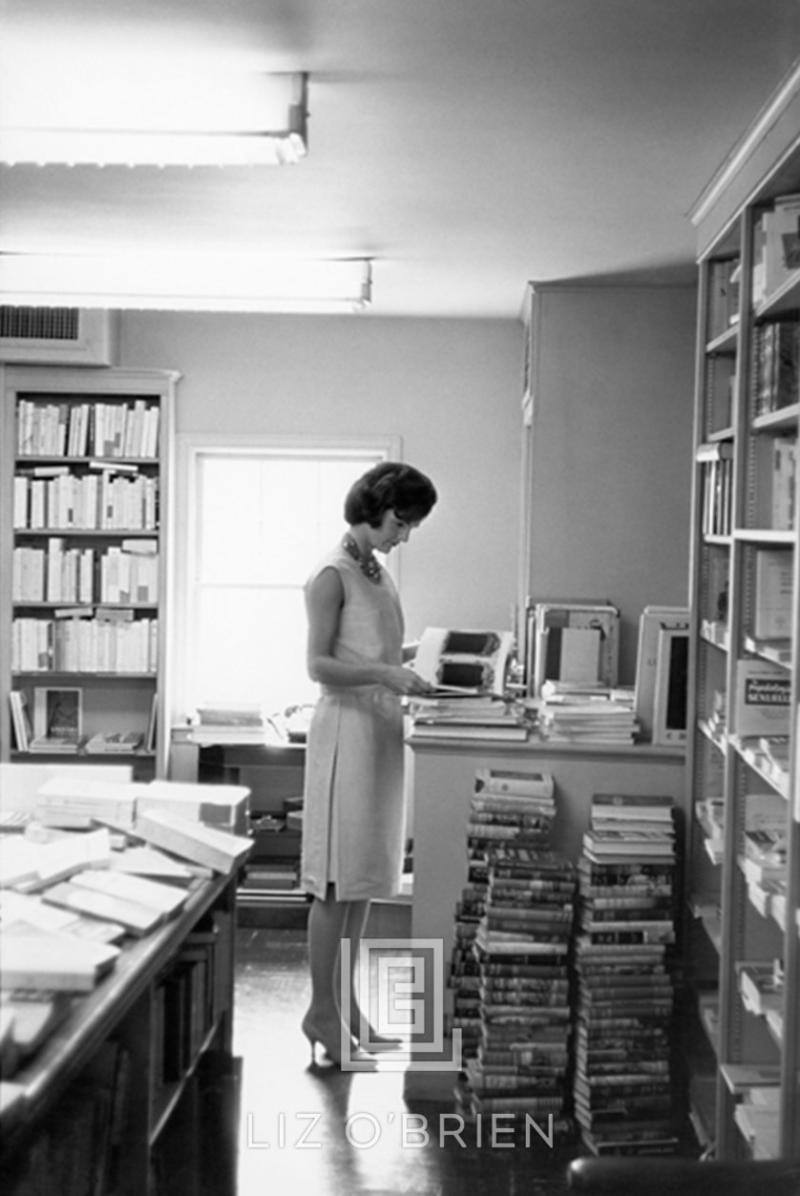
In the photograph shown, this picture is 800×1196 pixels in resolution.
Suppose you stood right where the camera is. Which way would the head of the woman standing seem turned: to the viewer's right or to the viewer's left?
to the viewer's right

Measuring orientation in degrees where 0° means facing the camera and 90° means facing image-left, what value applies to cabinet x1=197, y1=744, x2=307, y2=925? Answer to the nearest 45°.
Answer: approximately 0°

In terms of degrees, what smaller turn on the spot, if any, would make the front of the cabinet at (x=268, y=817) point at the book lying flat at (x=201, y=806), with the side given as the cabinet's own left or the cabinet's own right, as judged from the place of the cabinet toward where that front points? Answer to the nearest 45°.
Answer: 0° — it already faces it

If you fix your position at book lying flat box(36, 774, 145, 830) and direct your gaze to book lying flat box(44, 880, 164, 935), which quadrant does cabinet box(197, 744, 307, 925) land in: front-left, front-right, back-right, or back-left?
back-left

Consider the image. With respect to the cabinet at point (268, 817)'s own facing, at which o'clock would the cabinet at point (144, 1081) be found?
the cabinet at point (144, 1081) is roughly at 12 o'clock from the cabinet at point (268, 817).

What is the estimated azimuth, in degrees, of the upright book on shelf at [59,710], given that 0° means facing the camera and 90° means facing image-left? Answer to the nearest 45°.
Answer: approximately 0°

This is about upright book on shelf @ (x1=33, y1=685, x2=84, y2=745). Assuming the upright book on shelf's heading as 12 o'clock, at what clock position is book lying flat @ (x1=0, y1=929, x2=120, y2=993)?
The book lying flat is roughly at 12 o'clock from the upright book on shelf.
